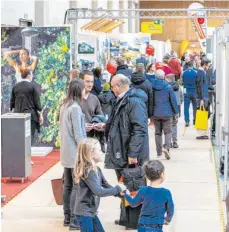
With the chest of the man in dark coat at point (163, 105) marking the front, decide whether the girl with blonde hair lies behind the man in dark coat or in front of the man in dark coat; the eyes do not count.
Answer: behind

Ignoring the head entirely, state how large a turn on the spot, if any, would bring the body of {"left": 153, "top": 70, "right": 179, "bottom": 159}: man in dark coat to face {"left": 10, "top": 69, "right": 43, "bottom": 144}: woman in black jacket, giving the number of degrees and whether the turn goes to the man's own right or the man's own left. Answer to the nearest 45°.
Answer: approximately 135° to the man's own left

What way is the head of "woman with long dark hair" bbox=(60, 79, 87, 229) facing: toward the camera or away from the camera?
away from the camera

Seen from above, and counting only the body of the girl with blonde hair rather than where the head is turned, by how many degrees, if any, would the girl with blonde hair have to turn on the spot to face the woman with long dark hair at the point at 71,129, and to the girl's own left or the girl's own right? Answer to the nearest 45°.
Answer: approximately 90° to the girl's own left

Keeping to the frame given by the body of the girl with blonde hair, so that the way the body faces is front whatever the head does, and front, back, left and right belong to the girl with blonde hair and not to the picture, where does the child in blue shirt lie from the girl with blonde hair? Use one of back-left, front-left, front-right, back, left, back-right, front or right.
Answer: front-right

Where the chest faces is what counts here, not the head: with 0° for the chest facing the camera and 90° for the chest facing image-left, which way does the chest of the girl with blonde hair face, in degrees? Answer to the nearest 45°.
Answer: approximately 270°
